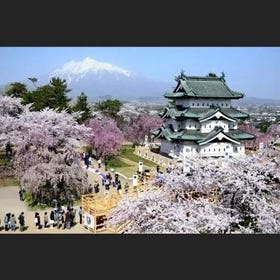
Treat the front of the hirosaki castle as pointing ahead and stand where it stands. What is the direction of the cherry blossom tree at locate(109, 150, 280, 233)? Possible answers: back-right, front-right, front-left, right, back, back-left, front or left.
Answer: front

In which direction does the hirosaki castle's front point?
toward the camera

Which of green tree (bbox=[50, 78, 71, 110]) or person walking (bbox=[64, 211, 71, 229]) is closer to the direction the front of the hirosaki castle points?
the person walking

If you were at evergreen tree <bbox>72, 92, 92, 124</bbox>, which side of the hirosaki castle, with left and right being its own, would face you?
right

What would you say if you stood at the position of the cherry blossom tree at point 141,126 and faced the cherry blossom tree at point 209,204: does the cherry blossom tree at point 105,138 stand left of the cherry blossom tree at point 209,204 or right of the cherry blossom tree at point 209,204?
right

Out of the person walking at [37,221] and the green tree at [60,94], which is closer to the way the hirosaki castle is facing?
the person walking

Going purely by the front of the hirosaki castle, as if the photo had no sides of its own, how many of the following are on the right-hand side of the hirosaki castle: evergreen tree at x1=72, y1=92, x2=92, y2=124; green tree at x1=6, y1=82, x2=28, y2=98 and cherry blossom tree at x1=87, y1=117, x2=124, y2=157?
3

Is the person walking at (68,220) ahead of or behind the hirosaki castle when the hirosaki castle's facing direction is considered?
ahead

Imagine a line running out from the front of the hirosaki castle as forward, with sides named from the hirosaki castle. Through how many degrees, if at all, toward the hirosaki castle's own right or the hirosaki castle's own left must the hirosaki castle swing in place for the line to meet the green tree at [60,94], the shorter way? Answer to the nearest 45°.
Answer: approximately 90° to the hirosaki castle's own right

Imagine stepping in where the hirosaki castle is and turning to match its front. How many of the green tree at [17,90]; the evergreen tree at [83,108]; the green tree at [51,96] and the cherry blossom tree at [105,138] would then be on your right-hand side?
4

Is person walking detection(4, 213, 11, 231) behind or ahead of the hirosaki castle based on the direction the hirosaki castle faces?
ahead

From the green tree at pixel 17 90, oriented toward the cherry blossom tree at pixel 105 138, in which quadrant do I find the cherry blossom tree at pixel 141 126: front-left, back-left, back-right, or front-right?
front-left

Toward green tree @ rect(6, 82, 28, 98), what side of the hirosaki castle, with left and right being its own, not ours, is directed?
right

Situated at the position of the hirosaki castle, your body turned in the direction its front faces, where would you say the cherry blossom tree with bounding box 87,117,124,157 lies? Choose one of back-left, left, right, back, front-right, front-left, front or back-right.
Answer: right

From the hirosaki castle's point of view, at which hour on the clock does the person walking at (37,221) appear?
The person walking is roughly at 1 o'clock from the hirosaki castle.

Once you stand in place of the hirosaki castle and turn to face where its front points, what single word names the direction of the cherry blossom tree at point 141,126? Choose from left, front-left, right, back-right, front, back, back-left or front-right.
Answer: back-right

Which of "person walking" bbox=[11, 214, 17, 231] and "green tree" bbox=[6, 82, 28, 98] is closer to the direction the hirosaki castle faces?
the person walking
